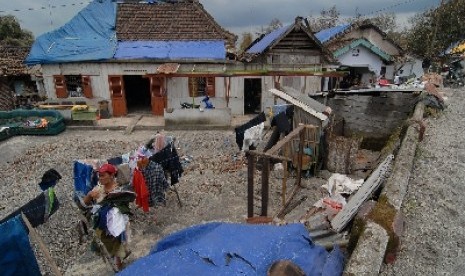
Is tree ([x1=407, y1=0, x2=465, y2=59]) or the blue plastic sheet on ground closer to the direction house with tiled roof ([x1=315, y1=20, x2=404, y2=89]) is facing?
the blue plastic sheet on ground

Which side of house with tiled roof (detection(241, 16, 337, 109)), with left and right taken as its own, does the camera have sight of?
front

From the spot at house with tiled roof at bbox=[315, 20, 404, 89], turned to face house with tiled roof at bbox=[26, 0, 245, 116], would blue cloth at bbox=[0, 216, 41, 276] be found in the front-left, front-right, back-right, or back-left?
front-left

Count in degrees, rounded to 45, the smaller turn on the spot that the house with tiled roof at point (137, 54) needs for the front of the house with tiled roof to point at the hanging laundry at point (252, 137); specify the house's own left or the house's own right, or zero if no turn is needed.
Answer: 0° — it already faces it

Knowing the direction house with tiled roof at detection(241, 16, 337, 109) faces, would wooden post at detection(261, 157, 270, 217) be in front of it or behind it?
in front

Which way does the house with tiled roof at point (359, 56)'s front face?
toward the camera

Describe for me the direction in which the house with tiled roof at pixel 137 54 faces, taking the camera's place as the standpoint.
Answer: facing the viewer

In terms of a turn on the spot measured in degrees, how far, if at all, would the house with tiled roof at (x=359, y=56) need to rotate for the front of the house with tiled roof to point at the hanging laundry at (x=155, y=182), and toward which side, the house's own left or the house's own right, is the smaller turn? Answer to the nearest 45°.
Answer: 0° — it already faces it

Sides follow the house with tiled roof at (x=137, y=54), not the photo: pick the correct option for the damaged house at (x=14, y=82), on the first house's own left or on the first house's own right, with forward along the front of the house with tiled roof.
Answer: on the first house's own right

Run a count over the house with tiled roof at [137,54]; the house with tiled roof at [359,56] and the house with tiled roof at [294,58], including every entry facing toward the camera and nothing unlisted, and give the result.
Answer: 3

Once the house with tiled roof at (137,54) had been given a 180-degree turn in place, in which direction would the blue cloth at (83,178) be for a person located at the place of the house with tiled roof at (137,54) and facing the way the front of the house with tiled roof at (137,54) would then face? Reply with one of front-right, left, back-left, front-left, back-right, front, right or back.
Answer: back

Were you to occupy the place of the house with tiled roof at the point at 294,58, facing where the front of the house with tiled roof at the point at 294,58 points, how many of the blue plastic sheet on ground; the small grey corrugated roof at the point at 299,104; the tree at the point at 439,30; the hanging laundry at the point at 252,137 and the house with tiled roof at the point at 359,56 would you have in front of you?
3

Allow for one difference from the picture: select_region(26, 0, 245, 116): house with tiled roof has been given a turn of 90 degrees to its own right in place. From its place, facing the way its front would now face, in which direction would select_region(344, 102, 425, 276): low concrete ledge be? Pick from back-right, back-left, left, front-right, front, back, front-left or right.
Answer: left

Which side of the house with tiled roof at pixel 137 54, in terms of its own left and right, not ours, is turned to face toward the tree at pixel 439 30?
left

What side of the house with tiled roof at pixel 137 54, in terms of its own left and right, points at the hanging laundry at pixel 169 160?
front

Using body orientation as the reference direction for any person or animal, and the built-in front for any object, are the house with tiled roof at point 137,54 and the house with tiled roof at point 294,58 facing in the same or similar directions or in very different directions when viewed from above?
same or similar directions

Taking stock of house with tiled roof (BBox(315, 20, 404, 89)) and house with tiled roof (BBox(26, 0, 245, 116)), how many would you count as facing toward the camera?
2

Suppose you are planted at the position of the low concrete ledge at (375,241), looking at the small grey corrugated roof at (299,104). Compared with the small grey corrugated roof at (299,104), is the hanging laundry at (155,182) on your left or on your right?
left
